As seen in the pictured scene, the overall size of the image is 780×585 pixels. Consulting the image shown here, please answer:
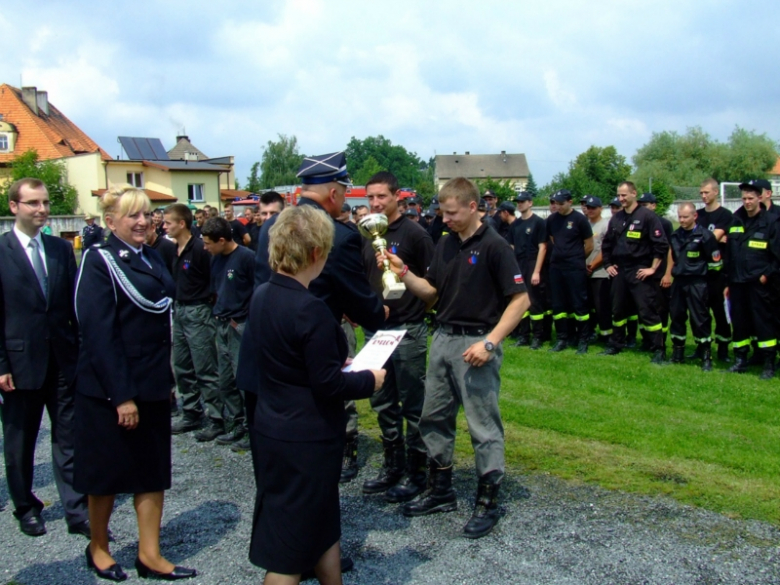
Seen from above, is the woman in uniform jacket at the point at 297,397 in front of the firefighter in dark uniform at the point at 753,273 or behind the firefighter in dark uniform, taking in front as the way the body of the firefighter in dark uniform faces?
in front

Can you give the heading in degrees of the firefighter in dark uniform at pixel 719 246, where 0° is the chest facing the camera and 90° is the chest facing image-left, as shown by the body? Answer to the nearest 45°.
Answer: approximately 45°

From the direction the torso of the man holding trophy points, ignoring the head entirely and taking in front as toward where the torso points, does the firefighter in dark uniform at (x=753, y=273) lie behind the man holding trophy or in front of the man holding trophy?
behind

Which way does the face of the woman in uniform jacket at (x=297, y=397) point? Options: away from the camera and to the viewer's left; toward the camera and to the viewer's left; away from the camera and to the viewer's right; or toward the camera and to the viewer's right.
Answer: away from the camera and to the viewer's right

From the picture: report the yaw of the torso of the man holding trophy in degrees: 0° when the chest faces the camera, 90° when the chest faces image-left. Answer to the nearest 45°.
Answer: approximately 45°

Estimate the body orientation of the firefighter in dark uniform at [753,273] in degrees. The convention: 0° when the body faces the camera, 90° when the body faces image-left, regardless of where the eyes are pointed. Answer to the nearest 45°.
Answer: approximately 45°

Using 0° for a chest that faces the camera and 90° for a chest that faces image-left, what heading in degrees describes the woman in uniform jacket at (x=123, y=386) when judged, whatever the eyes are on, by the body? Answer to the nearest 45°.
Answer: approximately 315°

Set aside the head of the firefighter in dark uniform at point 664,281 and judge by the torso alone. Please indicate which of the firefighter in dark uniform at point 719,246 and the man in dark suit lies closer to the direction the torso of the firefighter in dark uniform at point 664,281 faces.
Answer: the man in dark suit

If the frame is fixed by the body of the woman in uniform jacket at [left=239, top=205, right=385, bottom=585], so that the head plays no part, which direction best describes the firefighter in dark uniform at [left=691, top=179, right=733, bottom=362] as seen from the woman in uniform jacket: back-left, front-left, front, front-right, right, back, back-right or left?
front

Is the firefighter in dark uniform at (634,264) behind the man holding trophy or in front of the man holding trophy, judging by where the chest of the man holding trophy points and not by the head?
behind

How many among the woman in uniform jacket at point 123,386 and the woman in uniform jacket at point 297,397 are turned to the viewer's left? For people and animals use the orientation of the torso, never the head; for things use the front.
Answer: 0

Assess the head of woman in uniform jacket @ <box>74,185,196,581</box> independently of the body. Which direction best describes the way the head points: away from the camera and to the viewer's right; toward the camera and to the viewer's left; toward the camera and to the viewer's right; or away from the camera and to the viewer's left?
toward the camera and to the viewer's right
